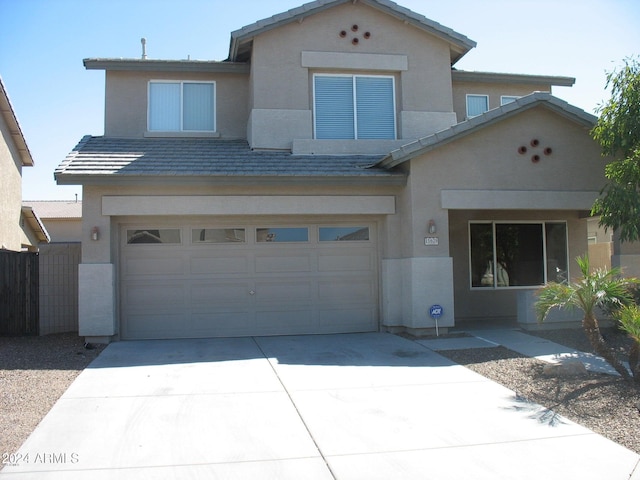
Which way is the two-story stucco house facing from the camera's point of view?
toward the camera

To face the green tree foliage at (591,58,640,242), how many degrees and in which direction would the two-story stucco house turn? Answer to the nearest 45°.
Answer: approximately 45° to its left

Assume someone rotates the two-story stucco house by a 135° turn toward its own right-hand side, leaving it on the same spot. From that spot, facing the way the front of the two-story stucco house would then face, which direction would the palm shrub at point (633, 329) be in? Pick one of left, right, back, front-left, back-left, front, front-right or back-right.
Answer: back

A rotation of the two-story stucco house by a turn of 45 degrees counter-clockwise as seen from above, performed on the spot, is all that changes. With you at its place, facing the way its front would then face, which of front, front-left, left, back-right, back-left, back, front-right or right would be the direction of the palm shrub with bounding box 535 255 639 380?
front

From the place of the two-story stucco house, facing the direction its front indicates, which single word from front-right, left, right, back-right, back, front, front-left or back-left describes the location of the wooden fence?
right
